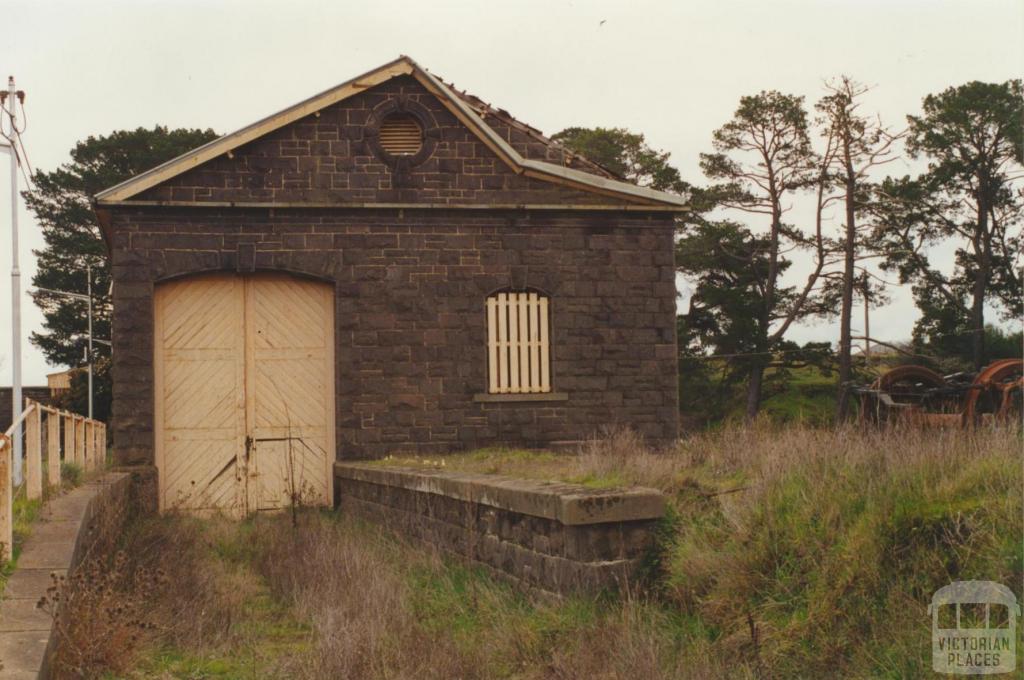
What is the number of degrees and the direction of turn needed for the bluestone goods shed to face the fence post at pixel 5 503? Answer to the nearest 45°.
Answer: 0° — it already faces it

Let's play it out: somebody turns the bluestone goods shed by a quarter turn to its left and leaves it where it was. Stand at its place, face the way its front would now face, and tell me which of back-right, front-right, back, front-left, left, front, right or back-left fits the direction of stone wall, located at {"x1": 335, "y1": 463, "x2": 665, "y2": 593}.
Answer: right

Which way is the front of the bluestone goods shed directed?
toward the camera

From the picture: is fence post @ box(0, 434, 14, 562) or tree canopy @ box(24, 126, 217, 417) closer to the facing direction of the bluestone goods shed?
the fence post

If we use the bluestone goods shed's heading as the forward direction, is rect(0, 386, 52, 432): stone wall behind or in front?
behind

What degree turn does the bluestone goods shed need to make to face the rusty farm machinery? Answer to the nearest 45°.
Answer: approximately 90° to its left
